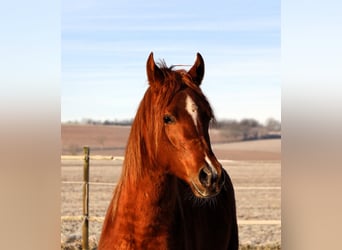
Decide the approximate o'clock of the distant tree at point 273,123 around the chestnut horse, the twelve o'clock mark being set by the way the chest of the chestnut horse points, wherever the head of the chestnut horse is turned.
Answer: The distant tree is roughly at 8 o'clock from the chestnut horse.

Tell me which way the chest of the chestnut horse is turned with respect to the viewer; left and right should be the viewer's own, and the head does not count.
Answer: facing the viewer and to the right of the viewer

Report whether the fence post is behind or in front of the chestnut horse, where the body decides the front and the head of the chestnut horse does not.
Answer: behind
